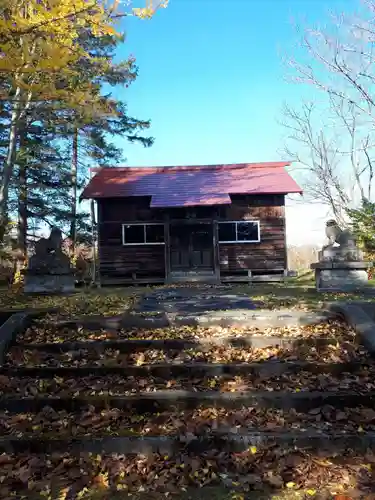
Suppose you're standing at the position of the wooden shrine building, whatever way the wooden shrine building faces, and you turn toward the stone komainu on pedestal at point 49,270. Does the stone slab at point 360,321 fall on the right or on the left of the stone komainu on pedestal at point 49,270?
left

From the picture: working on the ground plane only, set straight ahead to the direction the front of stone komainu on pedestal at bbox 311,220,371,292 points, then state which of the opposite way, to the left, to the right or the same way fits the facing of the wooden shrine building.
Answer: to the left

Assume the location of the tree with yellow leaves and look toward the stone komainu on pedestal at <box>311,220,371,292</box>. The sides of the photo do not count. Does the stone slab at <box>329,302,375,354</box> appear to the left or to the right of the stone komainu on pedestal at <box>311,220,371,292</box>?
right

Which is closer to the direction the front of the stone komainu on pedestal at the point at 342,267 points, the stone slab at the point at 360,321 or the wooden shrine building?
the wooden shrine building

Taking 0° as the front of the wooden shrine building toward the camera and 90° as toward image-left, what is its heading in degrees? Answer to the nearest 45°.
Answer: approximately 0°

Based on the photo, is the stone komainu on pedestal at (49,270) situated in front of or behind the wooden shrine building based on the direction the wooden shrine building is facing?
in front

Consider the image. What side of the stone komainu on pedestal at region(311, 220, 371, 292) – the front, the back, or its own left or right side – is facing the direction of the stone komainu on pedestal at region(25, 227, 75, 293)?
front

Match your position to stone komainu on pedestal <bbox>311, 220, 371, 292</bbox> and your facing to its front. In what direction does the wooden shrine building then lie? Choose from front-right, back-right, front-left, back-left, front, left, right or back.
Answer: front-right

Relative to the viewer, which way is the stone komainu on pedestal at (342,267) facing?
to the viewer's left

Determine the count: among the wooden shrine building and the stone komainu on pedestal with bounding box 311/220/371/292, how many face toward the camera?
1

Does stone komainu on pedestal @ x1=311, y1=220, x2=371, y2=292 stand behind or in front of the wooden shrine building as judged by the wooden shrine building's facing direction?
in front
